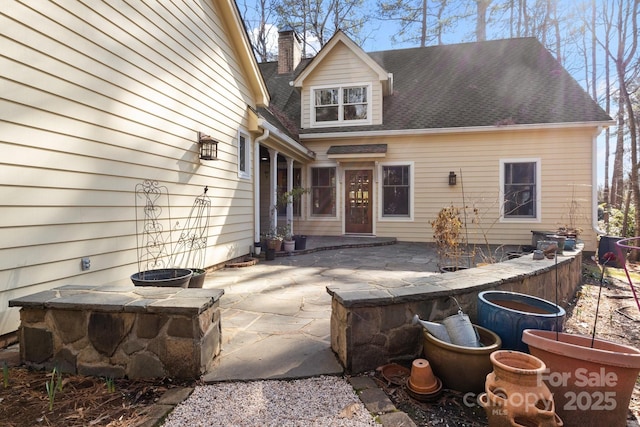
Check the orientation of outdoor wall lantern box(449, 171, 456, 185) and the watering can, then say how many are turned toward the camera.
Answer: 1

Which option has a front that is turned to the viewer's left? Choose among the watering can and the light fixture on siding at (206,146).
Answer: the watering can

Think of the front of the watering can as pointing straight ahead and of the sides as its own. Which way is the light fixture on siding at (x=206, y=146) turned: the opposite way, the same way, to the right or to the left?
the opposite way

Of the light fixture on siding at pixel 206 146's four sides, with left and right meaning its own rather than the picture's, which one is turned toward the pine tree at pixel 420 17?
left

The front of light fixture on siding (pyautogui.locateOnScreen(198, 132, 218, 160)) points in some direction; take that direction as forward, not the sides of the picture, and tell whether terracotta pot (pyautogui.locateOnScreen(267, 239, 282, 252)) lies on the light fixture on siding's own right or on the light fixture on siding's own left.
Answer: on the light fixture on siding's own left

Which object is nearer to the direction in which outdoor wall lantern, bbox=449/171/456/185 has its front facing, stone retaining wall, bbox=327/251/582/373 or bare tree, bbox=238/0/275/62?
the stone retaining wall

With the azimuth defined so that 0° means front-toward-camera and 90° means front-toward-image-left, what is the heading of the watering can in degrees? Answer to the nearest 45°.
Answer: approximately 90°

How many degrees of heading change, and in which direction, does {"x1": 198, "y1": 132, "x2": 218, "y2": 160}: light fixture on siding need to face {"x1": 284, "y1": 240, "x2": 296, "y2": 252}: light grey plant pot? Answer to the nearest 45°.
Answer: approximately 90° to its left

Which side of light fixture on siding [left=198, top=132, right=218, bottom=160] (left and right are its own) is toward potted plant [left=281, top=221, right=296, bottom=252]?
left

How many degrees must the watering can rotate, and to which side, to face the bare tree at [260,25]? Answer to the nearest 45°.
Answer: approximately 45° to its right

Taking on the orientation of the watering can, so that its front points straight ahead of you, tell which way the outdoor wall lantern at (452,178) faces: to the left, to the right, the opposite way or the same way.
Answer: to the left

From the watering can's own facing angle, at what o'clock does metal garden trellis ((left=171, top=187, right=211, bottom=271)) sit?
The metal garden trellis is roughly at 1 o'clock from the watering can.

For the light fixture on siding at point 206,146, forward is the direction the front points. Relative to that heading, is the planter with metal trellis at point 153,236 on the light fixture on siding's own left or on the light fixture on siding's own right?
on the light fixture on siding's own right
